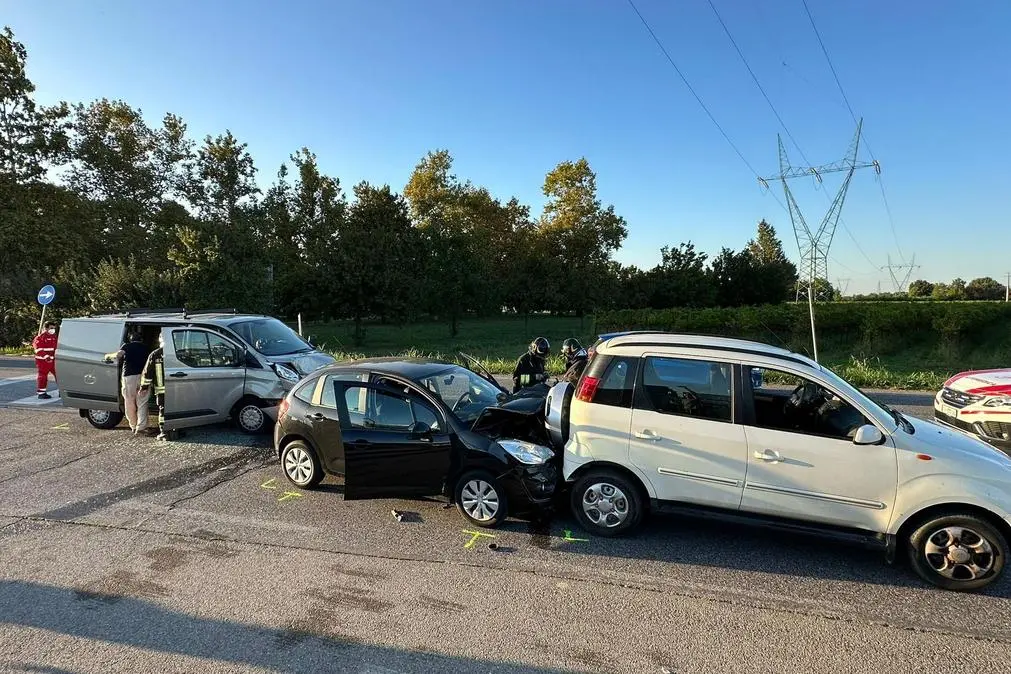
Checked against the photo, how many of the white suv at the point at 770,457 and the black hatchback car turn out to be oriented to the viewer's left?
0

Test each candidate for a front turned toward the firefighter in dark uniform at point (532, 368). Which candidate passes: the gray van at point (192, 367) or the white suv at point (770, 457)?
the gray van

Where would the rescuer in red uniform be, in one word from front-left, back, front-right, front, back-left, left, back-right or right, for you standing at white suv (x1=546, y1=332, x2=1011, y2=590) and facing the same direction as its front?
back

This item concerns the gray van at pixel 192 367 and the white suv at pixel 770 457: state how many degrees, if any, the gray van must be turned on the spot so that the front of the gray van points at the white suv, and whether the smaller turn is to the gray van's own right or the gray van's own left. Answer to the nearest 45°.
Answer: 0° — it already faces it

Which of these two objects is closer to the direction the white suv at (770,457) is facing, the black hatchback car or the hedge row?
the hedge row

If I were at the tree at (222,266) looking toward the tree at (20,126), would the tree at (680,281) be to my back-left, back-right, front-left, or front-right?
back-right

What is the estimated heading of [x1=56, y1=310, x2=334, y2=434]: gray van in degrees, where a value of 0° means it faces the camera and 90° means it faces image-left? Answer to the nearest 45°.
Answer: approximately 315°

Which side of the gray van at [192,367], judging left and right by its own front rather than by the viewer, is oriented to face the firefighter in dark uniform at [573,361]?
front

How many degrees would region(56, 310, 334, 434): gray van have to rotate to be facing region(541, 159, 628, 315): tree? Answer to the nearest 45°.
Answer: approximately 90° to its left

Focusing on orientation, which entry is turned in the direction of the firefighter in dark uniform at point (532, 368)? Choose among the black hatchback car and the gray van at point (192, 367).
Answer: the gray van

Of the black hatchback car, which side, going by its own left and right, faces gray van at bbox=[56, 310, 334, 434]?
back

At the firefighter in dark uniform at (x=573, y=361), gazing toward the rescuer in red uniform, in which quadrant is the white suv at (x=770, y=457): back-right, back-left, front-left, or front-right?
back-left

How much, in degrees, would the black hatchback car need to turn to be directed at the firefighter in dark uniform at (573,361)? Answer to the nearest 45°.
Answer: approximately 90° to its left

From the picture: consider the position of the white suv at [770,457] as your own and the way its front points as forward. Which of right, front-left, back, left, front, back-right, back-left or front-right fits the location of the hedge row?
left

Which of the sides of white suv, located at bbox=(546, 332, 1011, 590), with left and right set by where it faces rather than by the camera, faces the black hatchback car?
back

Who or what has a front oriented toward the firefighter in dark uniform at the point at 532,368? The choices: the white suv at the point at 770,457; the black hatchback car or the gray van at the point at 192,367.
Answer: the gray van

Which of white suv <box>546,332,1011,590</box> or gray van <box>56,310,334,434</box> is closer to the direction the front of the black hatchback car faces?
the white suv

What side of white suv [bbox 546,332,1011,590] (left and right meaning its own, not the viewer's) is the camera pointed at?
right

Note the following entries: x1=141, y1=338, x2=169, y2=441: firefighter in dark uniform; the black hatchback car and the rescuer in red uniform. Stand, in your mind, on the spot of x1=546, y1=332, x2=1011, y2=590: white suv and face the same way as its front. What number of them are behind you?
3

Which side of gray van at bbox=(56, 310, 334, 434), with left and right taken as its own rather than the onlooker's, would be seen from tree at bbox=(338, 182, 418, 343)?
left
